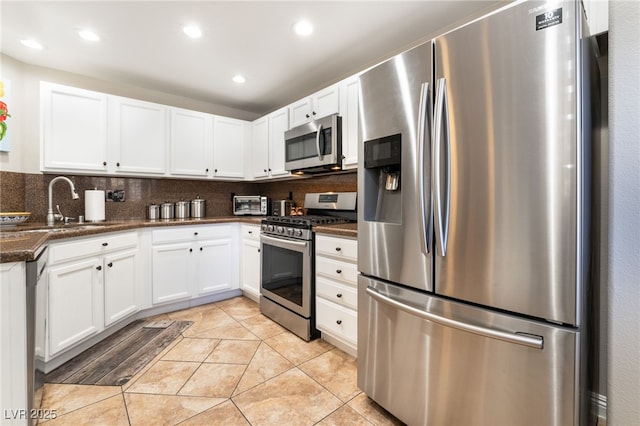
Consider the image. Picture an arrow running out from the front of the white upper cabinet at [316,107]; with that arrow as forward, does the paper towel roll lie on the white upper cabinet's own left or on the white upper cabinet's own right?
on the white upper cabinet's own right

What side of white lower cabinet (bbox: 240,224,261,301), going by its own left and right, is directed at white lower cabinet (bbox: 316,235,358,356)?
left

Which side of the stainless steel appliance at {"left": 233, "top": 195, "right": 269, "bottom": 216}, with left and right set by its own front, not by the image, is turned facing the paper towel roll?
right

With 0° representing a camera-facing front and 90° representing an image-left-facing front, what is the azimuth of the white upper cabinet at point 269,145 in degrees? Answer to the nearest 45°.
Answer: approximately 45°

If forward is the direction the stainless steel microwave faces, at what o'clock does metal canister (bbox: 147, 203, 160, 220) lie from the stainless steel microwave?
The metal canister is roughly at 2 o'clock from the stainless steel microwave.

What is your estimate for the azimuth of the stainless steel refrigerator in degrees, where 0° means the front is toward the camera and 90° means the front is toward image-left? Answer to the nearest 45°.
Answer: approximately 45°

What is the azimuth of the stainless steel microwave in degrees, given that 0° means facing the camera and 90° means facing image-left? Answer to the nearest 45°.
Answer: approximately 45°
